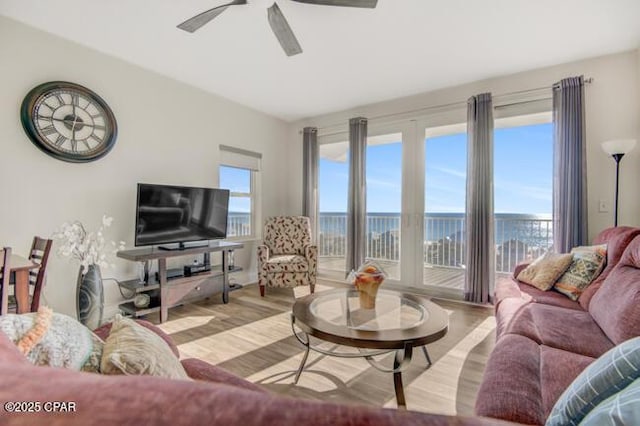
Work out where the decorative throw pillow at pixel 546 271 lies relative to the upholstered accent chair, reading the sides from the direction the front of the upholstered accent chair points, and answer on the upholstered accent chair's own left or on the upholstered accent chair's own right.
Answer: on the upholstered accent chair's own left

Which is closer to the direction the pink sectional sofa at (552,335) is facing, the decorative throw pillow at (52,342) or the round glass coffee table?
the round glass coffee table

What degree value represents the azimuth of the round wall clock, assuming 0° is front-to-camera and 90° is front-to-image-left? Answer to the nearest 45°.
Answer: approximately 315°

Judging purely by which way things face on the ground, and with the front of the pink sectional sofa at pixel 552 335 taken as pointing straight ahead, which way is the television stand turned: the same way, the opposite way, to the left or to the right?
the opposite way

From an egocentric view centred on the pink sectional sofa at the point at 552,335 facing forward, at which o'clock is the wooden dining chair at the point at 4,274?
The wooden dining chair is roughly at 11 o'clock from the pink sectional sofa.

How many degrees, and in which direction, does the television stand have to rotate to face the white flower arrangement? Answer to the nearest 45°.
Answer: approximately 90° to its right

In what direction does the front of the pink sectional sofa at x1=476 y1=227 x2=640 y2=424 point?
to the viewer's left

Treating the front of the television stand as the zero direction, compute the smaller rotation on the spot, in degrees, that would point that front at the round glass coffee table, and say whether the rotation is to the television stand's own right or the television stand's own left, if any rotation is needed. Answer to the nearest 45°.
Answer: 0° — it already faces it

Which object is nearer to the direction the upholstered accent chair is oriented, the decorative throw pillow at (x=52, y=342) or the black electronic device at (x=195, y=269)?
the decorative throw pillow

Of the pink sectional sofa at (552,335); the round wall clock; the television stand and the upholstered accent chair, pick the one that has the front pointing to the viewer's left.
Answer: the pink sectional sofa

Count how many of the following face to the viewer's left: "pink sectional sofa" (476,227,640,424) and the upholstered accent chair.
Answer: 1

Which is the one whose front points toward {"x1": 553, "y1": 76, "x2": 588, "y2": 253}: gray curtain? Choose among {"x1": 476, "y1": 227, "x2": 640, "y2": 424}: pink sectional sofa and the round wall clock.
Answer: the round wall clock

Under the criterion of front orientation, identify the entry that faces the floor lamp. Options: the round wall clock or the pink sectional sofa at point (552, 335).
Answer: the round wall clock
